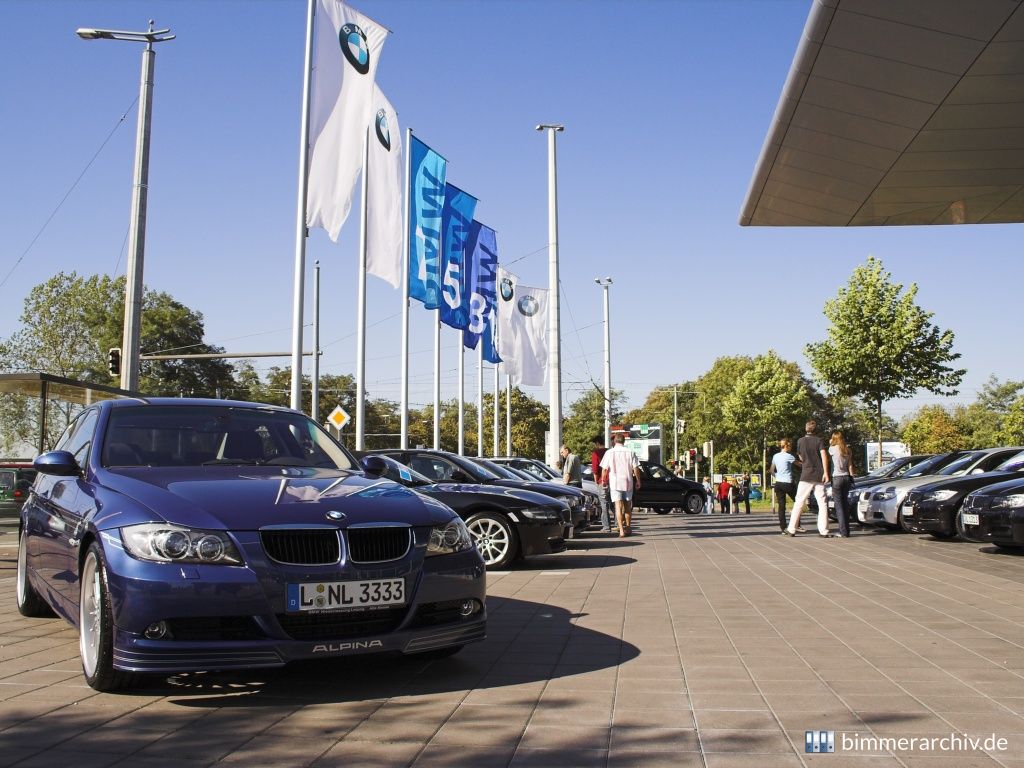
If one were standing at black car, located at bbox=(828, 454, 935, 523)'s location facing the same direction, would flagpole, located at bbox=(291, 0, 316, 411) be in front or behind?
in front

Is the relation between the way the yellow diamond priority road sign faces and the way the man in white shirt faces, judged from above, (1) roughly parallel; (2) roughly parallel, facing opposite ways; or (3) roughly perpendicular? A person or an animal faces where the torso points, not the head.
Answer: roughly parallel, facing opposite ways

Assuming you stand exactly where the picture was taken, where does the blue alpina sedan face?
facing the viewer and to the right of the viewer

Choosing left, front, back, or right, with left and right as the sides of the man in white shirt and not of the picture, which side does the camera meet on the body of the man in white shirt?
back

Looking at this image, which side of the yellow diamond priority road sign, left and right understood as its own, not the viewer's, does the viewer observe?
front

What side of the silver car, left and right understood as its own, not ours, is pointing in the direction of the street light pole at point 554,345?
right

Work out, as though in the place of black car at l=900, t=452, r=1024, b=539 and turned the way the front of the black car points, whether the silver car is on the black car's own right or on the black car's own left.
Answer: on the black car's own right

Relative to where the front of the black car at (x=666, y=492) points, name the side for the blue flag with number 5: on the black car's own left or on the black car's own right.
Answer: on the black car's own right

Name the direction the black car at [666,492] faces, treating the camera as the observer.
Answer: facing to the right of the viewer

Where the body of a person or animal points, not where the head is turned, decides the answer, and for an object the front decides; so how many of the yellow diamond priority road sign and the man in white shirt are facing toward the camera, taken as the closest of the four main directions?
1

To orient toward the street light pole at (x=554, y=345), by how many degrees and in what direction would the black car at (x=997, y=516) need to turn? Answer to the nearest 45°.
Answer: approximately 90° to its right

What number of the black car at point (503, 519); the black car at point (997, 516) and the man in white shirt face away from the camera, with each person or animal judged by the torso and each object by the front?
1

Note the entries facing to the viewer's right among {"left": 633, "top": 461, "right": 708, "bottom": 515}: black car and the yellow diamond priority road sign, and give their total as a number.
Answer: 1

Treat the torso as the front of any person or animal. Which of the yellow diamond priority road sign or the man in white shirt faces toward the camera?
the yellow diamond priority road sign

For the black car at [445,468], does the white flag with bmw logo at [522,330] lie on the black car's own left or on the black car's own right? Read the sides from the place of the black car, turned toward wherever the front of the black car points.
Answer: on the black car's own left

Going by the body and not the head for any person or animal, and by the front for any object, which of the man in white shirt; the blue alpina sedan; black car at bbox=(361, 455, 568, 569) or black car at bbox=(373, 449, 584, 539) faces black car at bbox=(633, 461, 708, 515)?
the man in white shirt

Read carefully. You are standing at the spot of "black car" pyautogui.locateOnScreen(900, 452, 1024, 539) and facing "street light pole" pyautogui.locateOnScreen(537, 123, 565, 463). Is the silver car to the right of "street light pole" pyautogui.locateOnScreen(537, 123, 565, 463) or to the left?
right

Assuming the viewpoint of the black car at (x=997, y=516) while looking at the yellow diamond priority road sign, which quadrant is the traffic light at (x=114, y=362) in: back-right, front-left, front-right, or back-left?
front-left

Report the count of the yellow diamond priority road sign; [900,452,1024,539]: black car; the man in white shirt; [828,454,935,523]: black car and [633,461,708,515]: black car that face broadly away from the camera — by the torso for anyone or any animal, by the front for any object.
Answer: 1
